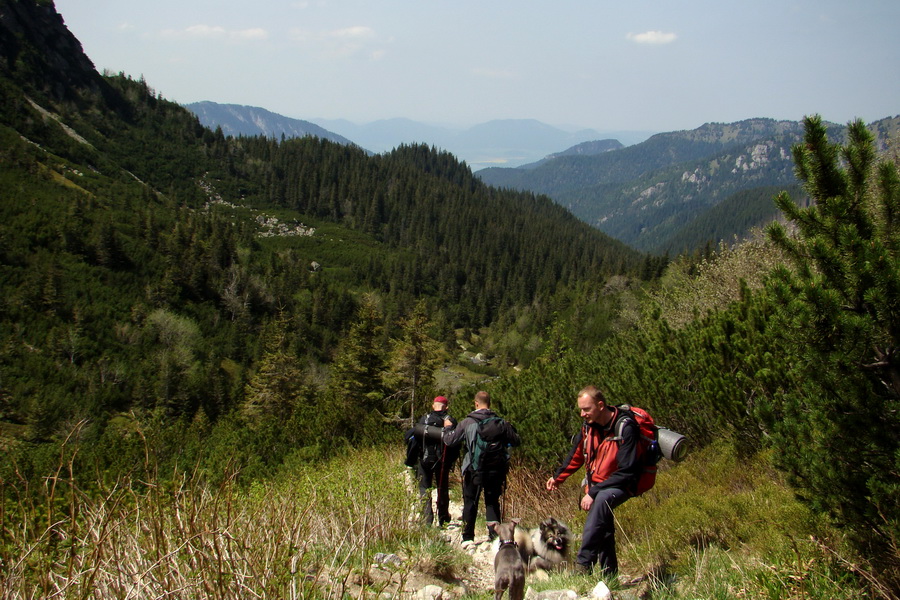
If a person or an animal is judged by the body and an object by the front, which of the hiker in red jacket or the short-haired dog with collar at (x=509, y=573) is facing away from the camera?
the short-haired dog with collar

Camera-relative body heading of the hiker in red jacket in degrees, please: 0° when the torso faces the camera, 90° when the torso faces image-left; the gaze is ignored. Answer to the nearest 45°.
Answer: approximately 45°

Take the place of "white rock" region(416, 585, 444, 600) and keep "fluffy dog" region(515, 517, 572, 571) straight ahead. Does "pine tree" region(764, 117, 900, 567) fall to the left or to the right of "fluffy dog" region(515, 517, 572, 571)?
right

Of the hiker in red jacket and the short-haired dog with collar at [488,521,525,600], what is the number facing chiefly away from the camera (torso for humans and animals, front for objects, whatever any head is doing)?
1

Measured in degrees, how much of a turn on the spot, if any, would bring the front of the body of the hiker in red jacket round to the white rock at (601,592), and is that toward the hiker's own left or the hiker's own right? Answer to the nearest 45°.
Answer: approximately 45° to the hiker's own left

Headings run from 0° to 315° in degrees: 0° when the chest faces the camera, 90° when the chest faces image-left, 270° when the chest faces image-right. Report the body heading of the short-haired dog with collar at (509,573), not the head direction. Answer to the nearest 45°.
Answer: approximately 180°

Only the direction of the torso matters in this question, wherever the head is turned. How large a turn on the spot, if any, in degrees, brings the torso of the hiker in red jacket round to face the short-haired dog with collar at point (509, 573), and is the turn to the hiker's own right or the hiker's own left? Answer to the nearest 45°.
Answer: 0° — they already face it
